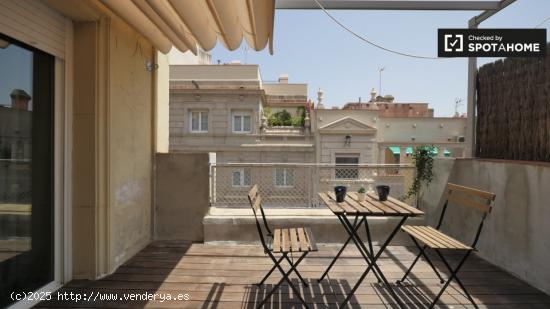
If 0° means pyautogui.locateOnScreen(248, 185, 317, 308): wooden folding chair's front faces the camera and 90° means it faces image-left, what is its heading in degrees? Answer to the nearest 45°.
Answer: approximately 270°

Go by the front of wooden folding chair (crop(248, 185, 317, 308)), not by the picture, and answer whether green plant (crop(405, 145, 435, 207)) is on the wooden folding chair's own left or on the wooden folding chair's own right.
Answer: on the wooden folding chair's own left

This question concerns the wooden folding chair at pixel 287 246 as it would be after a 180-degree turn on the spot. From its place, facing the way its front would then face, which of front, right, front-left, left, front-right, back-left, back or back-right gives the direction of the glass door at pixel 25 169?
front

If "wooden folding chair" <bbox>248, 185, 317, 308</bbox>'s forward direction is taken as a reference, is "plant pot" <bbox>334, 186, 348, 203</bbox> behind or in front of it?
in front

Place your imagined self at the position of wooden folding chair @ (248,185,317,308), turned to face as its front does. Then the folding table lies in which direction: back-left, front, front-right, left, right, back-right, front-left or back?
front

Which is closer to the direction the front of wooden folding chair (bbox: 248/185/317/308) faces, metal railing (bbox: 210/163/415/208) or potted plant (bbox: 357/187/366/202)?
the potted plant

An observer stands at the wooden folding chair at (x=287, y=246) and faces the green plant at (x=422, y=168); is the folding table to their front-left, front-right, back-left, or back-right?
front-right

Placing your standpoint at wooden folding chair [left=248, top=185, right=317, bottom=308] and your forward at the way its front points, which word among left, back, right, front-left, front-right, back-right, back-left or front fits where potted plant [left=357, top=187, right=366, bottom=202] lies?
front-left

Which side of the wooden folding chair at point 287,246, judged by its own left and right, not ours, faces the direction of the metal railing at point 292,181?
left

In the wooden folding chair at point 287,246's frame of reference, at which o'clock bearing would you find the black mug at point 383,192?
The black mug is roughly at 11 o'clock from the wooden folding chair.

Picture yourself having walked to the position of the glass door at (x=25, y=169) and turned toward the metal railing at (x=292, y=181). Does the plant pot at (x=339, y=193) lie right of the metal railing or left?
right
